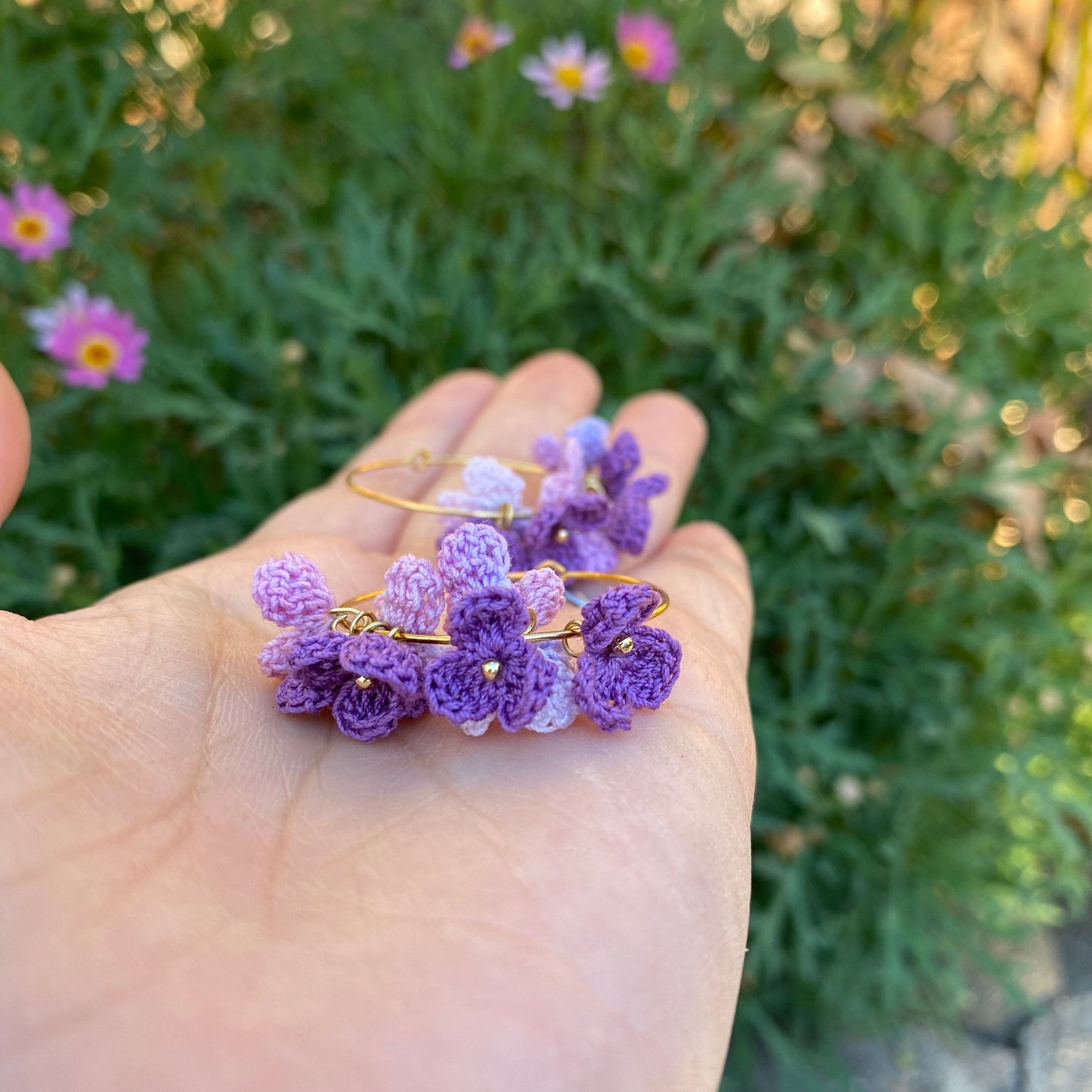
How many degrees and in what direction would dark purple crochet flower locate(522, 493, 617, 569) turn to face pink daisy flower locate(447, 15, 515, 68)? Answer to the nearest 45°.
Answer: approximately 180°

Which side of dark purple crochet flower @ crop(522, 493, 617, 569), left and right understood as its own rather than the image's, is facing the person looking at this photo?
front

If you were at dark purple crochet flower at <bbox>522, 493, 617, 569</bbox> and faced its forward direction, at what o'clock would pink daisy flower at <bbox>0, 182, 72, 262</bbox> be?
The pink daisy flower is roughly at 4 o'clock from the dark purple crochet flower.

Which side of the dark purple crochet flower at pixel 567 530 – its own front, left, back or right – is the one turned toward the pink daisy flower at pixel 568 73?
back

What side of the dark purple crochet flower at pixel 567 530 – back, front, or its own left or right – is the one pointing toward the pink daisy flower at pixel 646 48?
back
